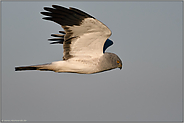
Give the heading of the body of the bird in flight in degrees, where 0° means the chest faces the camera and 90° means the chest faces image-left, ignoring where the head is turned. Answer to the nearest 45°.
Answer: approximately 270°
